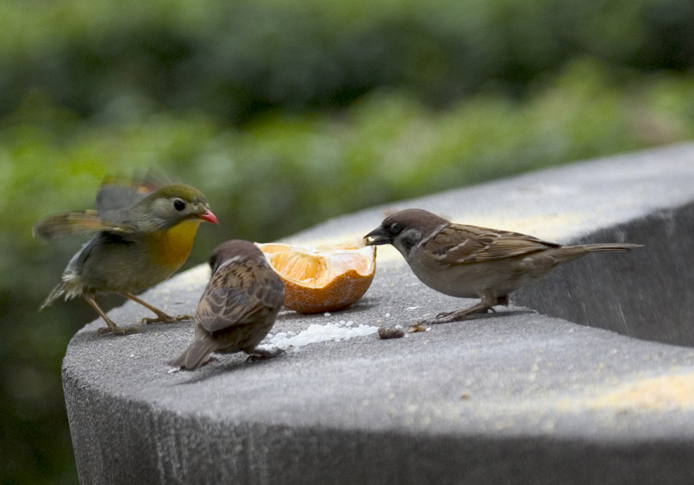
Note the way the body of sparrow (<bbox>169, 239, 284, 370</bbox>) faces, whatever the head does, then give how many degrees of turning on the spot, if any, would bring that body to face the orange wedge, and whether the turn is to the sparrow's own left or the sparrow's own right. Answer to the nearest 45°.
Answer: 0° — it already faces it

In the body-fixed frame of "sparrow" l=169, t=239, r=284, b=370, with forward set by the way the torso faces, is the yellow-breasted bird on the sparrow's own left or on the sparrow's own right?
on the sparrow's own left

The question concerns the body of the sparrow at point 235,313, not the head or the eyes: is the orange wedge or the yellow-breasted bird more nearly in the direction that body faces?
the orange wedge

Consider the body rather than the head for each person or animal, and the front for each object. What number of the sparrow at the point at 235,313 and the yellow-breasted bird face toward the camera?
0

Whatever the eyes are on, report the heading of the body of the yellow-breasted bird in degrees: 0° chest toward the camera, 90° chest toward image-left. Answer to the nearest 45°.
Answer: approximately 270°

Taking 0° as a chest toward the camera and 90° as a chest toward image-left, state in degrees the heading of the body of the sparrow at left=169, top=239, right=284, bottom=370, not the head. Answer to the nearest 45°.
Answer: approximately 225°

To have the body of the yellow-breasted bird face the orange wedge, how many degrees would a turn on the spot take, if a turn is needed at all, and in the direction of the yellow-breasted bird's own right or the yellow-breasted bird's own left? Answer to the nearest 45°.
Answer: approximately 45° to the yellow-breasted bird's own right
